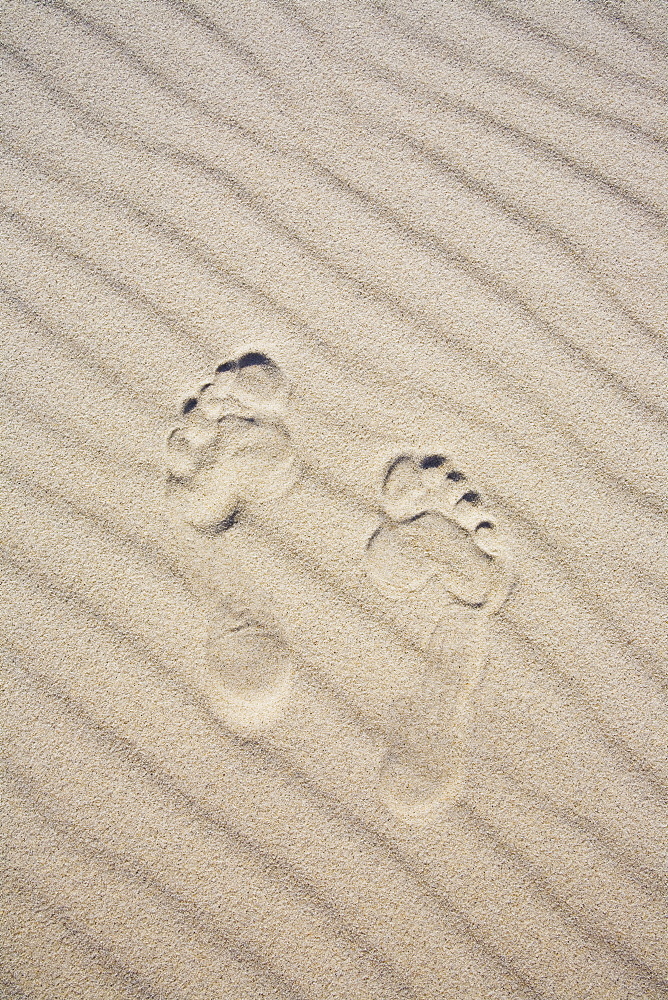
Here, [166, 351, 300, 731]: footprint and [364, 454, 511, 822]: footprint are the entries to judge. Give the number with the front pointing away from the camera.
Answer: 2

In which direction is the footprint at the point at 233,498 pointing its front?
away from the camera

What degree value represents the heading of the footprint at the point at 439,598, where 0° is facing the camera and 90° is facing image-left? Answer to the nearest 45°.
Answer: approximately 180°

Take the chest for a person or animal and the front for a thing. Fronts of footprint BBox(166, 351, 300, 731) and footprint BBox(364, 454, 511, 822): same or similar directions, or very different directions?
same or similar directions
